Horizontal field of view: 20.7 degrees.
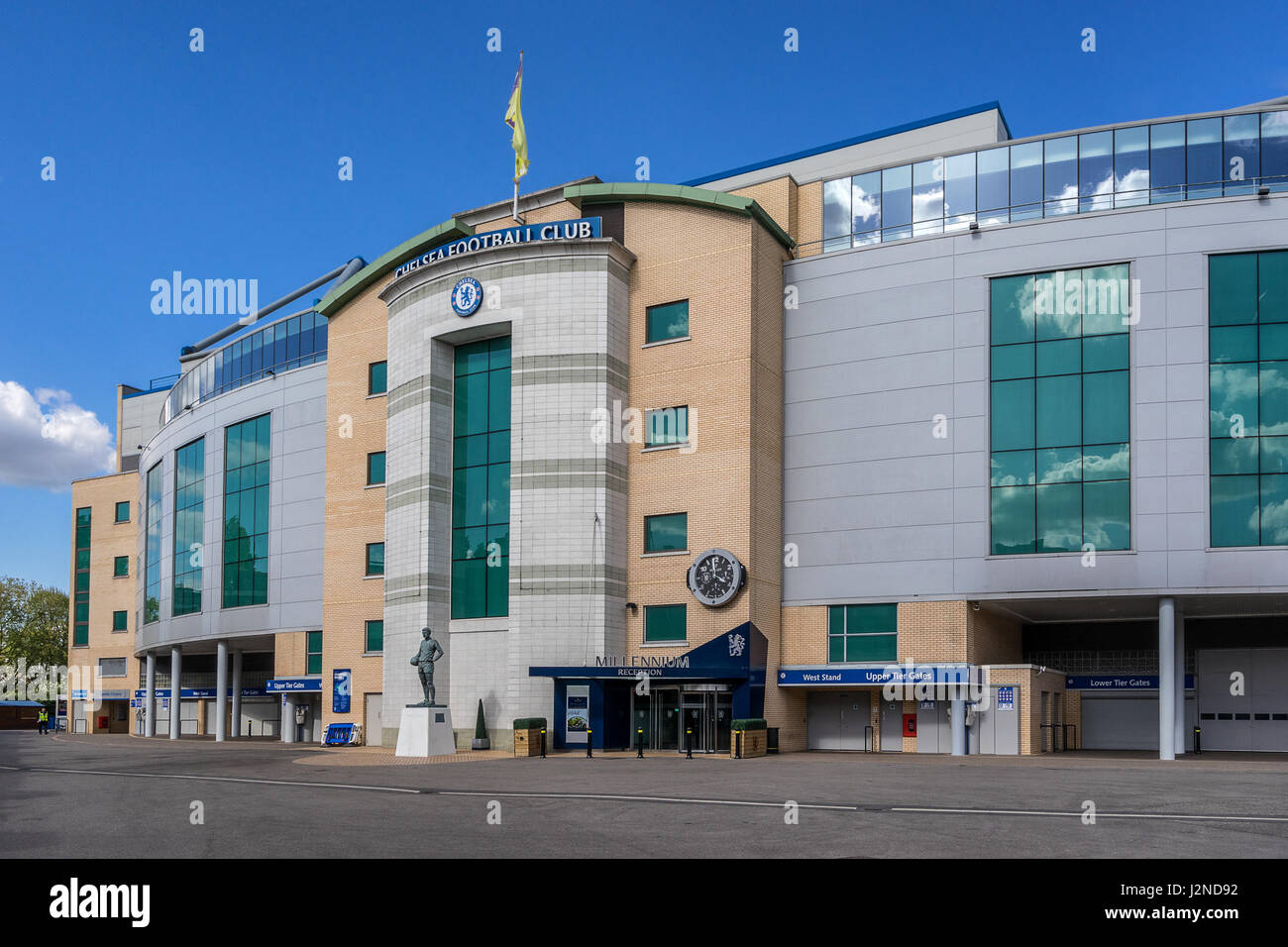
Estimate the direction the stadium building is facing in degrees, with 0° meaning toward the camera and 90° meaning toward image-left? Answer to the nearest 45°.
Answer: approximately 45°

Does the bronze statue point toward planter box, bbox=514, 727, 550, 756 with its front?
no

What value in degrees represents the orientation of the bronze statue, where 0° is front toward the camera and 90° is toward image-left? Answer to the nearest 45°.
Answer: approximately 45°

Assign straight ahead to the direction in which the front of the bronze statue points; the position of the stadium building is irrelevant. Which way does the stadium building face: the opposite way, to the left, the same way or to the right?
the same way

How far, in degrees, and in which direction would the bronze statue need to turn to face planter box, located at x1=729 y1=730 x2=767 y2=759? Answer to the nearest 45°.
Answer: approximately 135° to its left
